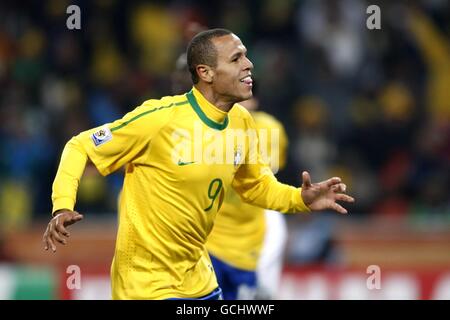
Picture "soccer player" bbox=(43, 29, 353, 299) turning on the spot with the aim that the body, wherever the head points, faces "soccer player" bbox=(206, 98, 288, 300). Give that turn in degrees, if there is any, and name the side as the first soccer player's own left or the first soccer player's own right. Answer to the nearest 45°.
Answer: approximately 135° to the first soccer player's own left

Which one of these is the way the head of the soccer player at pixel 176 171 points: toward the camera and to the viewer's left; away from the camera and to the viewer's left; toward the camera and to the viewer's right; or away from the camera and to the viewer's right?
toward the camera and to the viewer's right

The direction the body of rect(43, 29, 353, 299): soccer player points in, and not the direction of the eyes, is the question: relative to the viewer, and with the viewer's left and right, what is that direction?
facing the viewer and to the right of the viewer
